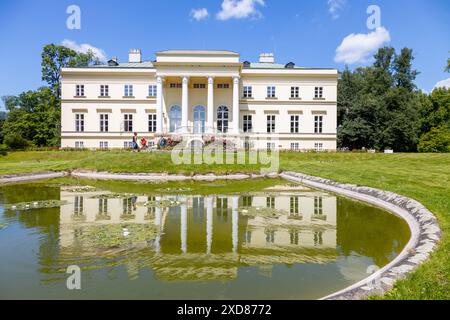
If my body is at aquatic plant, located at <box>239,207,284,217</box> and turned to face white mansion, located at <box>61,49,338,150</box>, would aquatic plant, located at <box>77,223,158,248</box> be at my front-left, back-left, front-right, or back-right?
back-left

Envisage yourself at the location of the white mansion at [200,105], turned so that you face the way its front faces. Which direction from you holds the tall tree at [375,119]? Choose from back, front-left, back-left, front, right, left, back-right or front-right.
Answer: left

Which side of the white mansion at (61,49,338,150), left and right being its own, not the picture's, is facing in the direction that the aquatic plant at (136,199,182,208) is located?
front

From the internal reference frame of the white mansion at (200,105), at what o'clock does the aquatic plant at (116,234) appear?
The aquatic plant is roughly at 12 o'clock from the white mansion.

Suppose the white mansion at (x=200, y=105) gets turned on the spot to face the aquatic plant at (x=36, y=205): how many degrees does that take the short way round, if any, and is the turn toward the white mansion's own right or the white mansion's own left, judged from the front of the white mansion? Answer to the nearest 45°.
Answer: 0° — it already faces it

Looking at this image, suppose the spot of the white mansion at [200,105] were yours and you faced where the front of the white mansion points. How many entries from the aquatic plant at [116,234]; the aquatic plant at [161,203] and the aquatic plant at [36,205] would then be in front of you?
3

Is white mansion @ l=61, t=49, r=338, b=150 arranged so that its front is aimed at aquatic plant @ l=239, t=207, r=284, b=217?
yes

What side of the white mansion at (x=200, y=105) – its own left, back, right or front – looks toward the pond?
front

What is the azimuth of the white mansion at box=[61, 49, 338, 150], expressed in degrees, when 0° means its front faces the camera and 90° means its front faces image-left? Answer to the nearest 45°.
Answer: approximately 0°

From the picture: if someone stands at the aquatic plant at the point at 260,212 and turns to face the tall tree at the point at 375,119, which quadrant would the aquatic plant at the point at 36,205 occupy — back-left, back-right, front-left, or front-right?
back-left

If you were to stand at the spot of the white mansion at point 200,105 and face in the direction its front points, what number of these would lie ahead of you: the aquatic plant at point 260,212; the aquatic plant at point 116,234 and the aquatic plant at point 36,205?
3
